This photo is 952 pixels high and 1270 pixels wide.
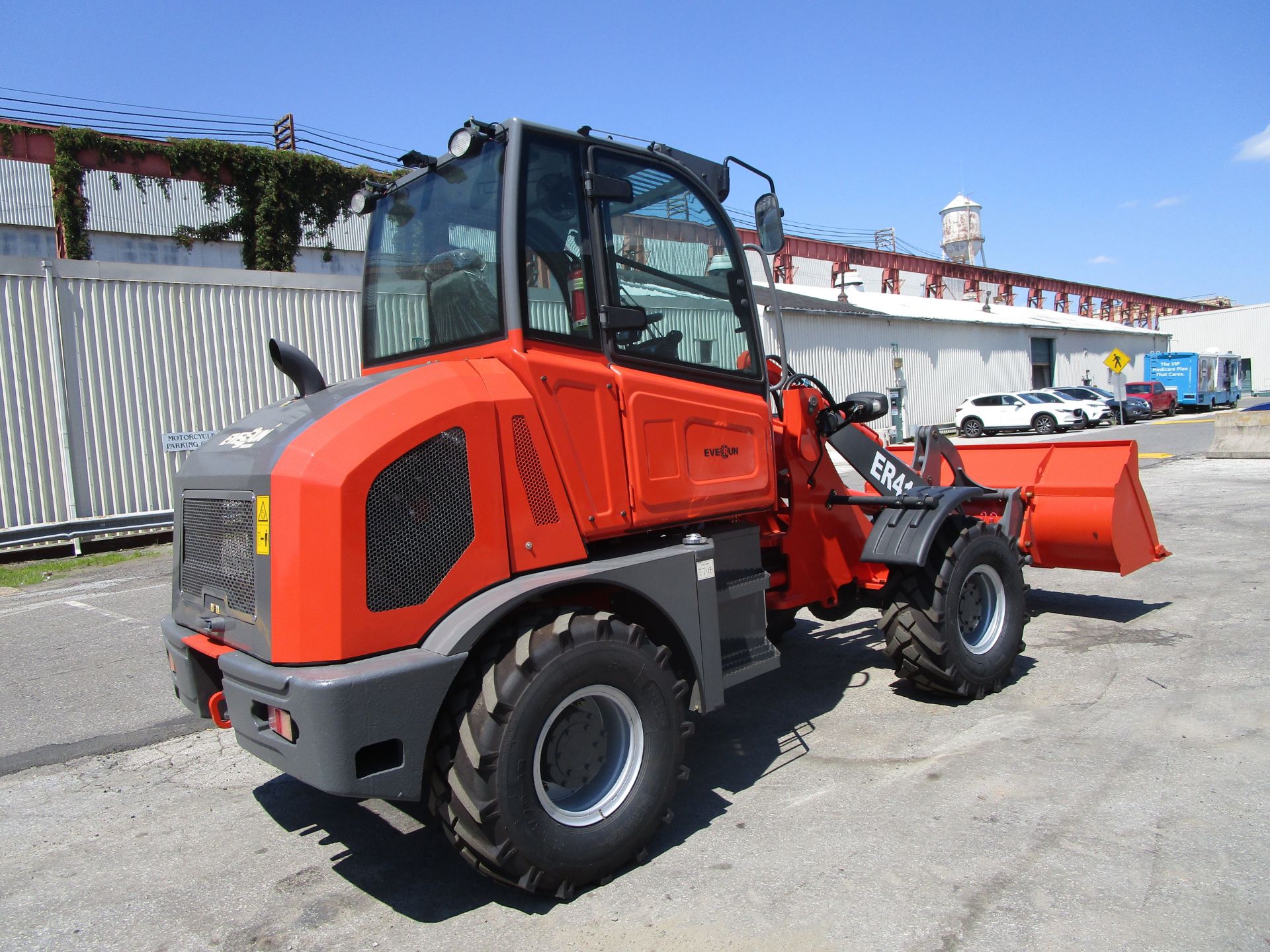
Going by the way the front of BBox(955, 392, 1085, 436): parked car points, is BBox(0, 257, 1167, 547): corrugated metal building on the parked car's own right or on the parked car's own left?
on the parked car's own right

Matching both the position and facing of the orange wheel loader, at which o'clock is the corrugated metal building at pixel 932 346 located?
The corrugated metal building is roughly at 11 o'clock from the orange wheel loader.

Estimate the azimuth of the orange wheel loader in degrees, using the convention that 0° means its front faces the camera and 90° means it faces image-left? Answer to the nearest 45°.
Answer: approximately 225°

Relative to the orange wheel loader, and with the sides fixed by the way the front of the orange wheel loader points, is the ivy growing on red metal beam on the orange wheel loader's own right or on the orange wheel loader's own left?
on the orange wheel loader's own left
